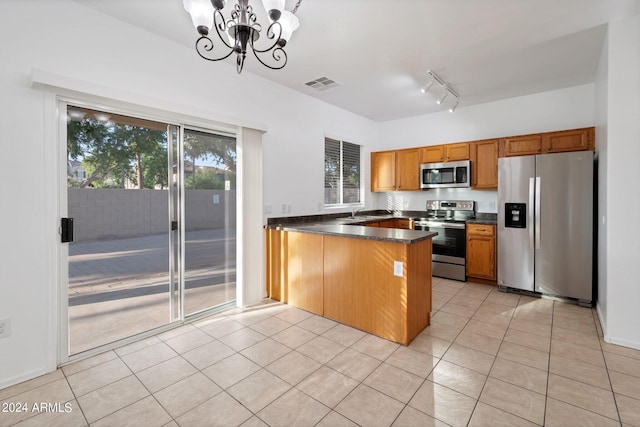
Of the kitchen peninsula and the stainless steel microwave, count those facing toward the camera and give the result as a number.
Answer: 1

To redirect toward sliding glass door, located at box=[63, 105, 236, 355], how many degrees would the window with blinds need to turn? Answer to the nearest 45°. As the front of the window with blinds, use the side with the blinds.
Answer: approximately 90° to its right

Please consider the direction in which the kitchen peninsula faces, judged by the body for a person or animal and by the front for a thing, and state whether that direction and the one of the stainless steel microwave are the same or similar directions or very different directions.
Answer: very different directions

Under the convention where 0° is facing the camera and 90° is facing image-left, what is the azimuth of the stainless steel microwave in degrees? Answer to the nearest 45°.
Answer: approximately 0°

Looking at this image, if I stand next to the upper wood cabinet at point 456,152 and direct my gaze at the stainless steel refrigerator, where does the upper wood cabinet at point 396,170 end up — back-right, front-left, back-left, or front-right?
back-right

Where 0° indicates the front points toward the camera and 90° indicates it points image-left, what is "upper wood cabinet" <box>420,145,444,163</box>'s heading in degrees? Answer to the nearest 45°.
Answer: approximately 0°

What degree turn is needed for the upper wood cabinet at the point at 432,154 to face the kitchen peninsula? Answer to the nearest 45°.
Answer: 0° — it already faces it

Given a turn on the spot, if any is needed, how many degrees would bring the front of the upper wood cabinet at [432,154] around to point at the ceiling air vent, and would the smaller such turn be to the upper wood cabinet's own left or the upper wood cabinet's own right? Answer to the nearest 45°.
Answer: approximately 45° to the upper wood cabinet's own right

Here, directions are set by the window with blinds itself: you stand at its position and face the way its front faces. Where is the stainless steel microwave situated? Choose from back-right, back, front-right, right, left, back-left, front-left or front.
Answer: front-left
